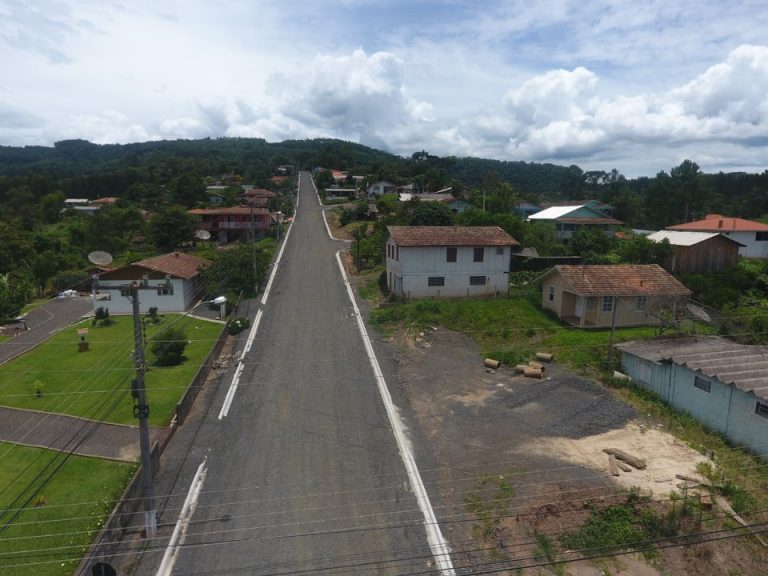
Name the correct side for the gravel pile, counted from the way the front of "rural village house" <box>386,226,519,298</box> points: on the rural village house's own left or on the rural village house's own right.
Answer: on the rural village house's own left

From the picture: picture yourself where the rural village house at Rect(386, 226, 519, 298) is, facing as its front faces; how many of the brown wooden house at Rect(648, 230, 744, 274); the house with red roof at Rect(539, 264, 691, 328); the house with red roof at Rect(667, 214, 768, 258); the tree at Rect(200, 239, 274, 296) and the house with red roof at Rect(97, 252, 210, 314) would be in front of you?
2

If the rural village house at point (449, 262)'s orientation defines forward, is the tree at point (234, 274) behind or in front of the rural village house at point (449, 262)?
in front

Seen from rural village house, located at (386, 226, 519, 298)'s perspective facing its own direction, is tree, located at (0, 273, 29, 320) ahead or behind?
ahead
